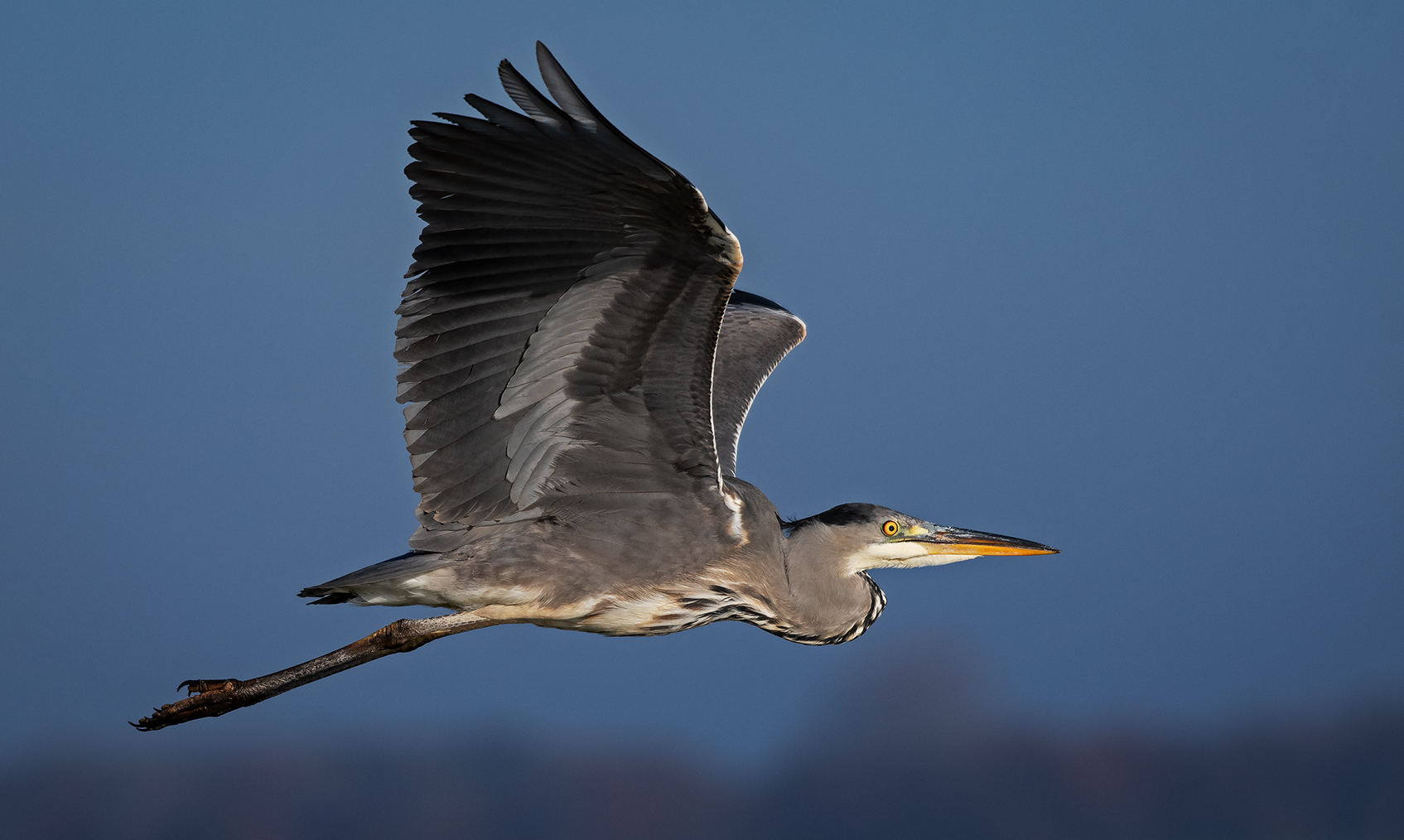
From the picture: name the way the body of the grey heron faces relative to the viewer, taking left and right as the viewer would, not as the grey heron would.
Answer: facing to the right of the viewer
